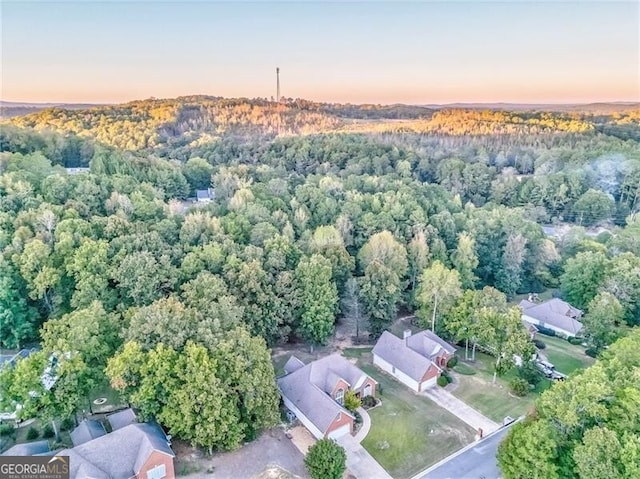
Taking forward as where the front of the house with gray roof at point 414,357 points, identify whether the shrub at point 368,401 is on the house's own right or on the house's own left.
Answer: on the house's own right

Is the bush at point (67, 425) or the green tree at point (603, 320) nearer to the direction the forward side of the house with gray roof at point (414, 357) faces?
the green tree

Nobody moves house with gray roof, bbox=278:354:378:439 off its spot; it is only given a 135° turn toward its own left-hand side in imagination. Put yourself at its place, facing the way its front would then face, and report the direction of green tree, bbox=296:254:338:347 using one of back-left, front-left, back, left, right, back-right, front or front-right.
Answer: front

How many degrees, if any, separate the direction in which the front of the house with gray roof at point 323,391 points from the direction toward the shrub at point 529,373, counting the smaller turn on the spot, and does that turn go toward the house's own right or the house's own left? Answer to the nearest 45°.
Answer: approximately 45° to the house's own left

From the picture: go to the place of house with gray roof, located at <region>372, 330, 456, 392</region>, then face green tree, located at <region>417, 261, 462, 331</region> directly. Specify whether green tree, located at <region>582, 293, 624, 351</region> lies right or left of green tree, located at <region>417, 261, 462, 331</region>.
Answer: right

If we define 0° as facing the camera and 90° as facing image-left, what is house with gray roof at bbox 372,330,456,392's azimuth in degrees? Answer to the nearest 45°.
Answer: approximately 315°
